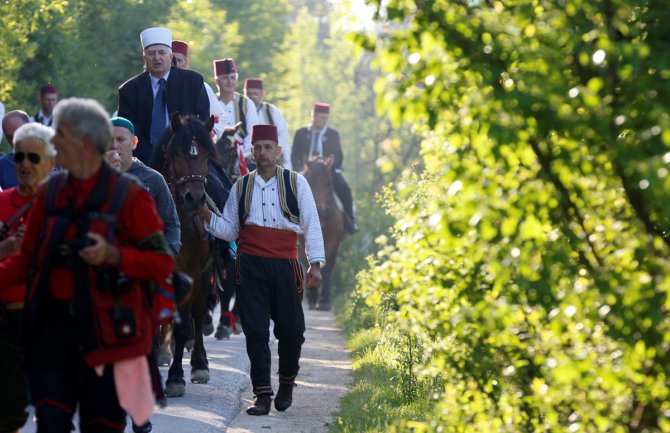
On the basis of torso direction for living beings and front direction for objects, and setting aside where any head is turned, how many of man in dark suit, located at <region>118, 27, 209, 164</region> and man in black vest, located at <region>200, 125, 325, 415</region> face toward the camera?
2

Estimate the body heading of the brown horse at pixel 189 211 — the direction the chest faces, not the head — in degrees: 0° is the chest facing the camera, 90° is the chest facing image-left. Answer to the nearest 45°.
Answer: approximately 0°

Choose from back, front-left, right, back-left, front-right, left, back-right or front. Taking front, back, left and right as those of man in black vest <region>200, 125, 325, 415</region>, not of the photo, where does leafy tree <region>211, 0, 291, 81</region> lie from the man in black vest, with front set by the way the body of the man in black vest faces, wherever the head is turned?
back

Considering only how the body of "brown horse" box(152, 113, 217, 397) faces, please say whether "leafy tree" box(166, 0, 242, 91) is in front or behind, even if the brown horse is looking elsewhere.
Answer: behind

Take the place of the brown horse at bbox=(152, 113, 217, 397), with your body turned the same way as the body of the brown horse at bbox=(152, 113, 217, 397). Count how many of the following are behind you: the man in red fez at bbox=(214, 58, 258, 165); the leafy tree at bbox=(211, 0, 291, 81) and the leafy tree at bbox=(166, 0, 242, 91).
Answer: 3

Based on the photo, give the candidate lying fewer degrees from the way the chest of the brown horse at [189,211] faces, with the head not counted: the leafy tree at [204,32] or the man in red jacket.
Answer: the man in red jacket

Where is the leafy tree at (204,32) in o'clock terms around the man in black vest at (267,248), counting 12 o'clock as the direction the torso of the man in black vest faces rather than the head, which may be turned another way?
The leafy tree is roughly at 6 o'clock from the man in black vest.

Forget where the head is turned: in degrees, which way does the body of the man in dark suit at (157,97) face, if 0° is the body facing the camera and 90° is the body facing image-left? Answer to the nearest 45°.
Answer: approximately 0°

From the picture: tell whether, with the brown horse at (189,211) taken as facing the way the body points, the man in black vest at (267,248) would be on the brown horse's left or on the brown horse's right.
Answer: on the brown horse's left

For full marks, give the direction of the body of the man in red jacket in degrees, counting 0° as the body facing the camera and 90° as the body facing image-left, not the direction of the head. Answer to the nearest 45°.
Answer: approximately 45°
